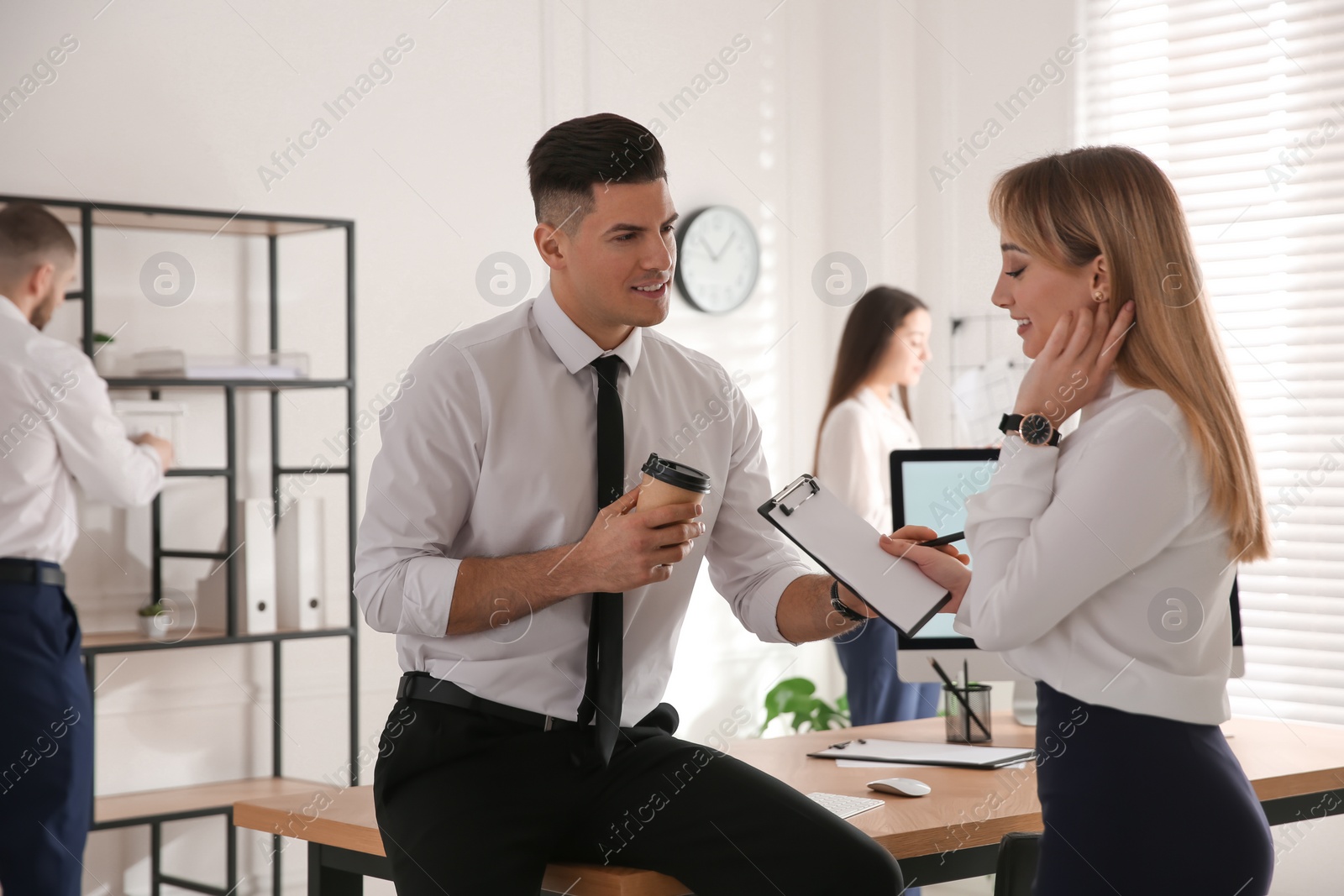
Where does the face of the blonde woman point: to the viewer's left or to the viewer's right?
to the viewer's left

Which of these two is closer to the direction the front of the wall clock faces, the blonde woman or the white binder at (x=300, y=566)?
the blonde woman

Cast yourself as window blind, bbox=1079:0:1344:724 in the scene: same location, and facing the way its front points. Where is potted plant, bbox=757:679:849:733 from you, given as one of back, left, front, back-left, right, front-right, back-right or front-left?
front-right

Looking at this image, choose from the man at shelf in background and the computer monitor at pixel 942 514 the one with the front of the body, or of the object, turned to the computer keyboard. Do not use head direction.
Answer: the computer monitor

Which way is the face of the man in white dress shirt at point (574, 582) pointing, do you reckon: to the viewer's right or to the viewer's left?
to the viewer's right

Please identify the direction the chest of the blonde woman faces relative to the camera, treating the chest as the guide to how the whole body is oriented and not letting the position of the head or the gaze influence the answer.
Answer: to the viewer's left

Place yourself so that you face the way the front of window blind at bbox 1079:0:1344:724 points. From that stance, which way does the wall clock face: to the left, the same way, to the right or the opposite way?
to the left

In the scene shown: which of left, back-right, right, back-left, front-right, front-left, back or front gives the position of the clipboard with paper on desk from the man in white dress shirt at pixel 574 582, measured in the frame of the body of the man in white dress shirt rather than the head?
left

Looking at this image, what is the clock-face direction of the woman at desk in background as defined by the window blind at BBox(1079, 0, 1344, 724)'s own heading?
The woman at desk in background is roughly at 1 o'clock from the window blind.

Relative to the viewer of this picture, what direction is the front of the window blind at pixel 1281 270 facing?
facing the viewer and to the left of the viewer

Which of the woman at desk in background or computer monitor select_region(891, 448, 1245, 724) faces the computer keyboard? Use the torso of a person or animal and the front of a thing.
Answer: the computer monitor

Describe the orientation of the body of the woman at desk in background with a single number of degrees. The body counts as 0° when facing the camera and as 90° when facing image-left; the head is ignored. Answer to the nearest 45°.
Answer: approximately 270°

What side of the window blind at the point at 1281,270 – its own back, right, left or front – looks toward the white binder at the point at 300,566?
front

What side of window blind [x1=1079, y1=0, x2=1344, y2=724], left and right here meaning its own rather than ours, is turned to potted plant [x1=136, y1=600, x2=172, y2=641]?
front

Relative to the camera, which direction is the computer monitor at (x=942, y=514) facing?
toward the camera

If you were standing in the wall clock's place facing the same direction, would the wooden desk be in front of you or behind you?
in front

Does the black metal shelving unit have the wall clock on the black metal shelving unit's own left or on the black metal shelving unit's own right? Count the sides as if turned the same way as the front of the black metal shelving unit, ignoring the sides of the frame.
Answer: on the black metal shelving unit's own left

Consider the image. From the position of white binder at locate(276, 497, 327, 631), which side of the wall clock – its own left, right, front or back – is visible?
right
